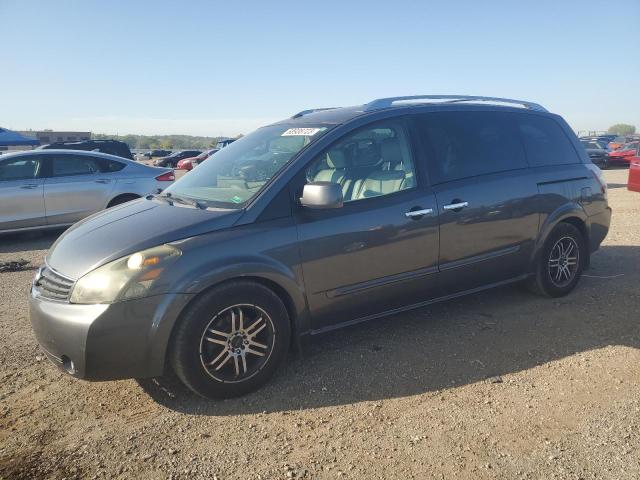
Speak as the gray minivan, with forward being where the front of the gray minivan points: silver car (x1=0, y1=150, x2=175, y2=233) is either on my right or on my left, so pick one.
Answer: on my right

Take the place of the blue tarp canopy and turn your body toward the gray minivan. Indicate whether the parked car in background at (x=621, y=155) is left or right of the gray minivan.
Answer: left

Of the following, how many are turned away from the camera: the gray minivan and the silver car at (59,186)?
0

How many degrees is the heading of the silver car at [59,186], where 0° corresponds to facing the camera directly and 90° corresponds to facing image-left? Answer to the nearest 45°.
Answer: approximately 90°

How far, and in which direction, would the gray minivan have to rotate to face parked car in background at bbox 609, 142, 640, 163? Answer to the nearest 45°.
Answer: approximately 180°

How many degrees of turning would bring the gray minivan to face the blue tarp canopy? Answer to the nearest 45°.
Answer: approximately 90° to its right

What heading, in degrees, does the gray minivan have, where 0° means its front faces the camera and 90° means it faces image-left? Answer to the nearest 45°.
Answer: approximately 45°

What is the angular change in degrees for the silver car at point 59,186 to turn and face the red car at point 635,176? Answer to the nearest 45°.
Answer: approximately 180°

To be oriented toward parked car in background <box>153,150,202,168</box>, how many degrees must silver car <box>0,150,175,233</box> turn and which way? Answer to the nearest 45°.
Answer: approximately 90° to its right
